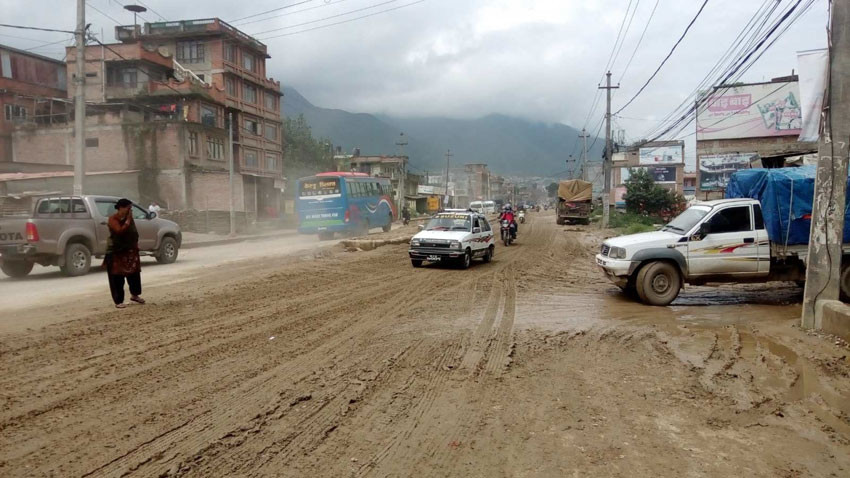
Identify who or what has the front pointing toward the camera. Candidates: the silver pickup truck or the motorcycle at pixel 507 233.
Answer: the motorcycle

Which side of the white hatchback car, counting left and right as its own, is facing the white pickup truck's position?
left

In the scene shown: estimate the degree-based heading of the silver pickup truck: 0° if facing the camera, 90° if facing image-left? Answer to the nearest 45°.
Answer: approximately 225°

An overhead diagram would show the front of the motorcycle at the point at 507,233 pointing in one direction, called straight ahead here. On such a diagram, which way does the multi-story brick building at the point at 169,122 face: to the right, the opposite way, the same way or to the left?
to the left

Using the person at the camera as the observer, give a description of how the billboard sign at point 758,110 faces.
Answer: facing the viewer

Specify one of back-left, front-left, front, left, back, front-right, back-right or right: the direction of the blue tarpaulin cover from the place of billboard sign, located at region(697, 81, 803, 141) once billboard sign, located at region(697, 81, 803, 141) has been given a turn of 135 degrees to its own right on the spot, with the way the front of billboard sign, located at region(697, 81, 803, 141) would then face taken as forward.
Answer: back-left

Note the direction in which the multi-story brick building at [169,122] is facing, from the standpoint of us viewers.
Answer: facing the viewer and to the right of the viewer

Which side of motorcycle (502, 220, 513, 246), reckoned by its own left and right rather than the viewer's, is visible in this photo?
front

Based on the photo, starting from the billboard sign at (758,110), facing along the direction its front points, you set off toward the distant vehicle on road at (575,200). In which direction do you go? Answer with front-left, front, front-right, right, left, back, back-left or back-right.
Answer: back-right

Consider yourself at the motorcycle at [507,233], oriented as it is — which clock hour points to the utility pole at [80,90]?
The utility pole is roughly at 2 o'clock from the motorcycle.

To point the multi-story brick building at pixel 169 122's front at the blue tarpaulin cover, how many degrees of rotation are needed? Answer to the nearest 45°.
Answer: approximately 45° to its right

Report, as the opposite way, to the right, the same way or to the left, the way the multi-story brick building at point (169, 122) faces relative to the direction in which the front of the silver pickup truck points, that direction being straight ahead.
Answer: to the right

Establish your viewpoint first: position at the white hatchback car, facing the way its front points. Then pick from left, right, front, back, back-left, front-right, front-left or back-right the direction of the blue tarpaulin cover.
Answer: left
